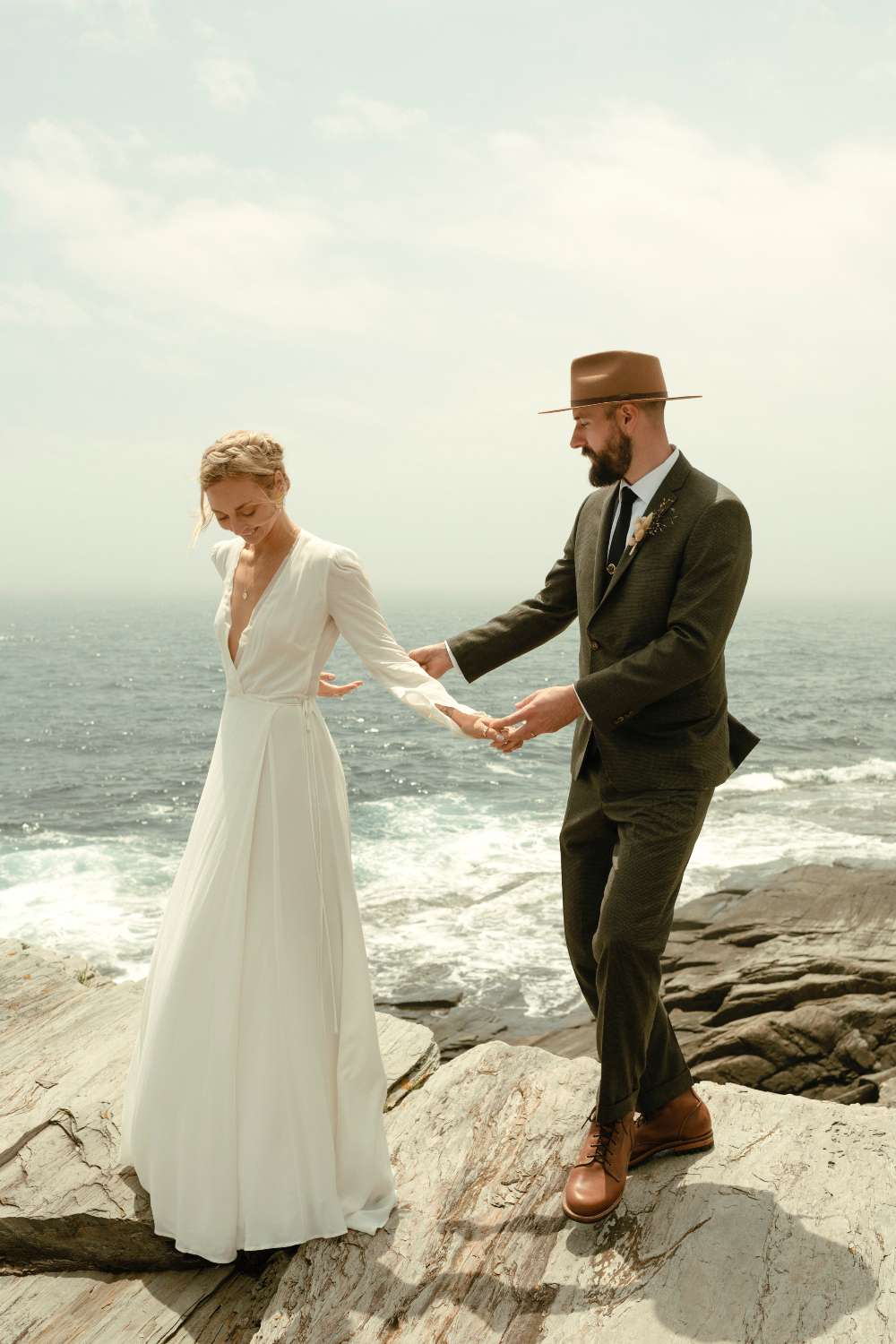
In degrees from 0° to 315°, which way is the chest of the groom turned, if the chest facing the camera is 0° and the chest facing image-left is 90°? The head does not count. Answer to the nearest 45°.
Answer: approximately 45°
